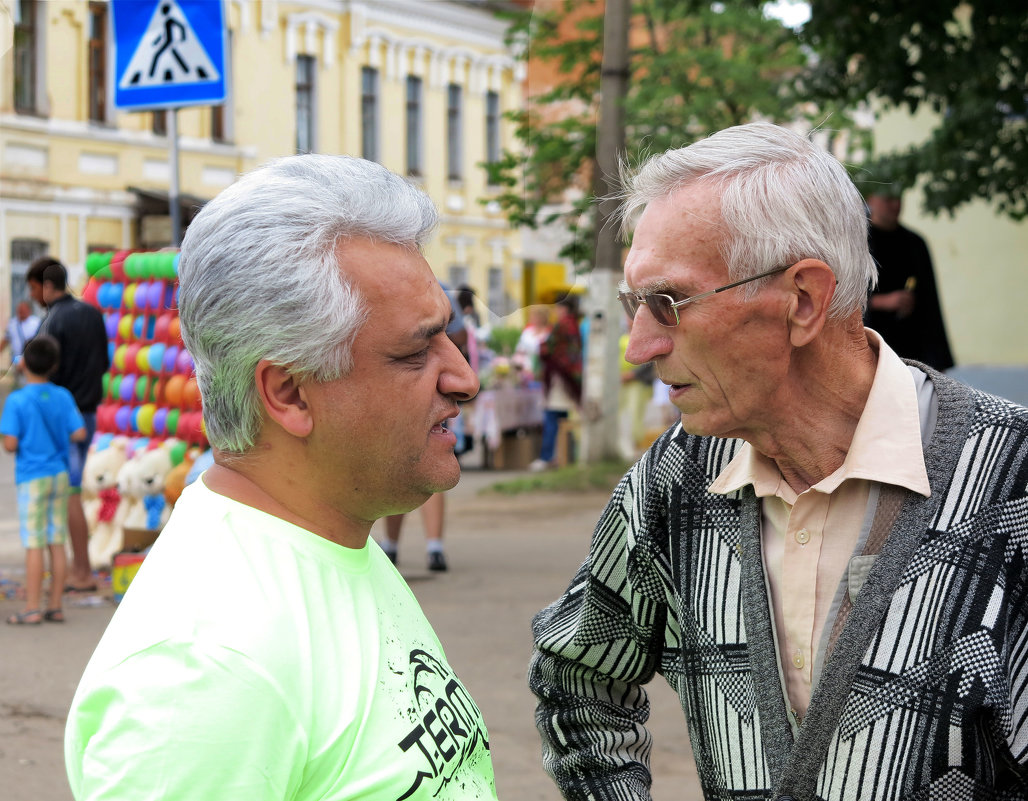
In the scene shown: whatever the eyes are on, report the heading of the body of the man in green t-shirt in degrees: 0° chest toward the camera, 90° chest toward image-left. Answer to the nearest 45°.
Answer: approximately 270°

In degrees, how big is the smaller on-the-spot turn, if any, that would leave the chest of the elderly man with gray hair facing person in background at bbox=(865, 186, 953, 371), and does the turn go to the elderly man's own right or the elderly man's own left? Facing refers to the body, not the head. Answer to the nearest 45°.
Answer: approximately 135° to the elderly man's own right

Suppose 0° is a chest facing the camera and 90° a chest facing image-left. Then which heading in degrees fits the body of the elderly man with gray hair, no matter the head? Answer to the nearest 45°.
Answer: approximately 45°

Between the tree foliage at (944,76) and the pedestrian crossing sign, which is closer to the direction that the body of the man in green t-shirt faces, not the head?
the tree foliage

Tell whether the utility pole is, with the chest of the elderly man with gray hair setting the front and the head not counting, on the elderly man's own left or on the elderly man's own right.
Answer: on the elderly man's own right

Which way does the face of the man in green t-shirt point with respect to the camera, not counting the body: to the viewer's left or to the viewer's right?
to the viewer's right

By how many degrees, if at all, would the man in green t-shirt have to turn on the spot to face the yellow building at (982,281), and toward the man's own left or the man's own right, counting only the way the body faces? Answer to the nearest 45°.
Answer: approximately 45° to the man's own left

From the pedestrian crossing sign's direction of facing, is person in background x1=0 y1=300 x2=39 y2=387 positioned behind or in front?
behind

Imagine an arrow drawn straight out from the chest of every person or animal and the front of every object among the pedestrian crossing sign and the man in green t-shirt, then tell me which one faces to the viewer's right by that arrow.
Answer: the man in green t-shirt

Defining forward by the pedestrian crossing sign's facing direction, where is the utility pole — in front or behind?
behind

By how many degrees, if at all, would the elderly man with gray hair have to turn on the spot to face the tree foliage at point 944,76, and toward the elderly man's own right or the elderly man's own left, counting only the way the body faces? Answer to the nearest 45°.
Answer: approximately 135° to the elderly man's own right
